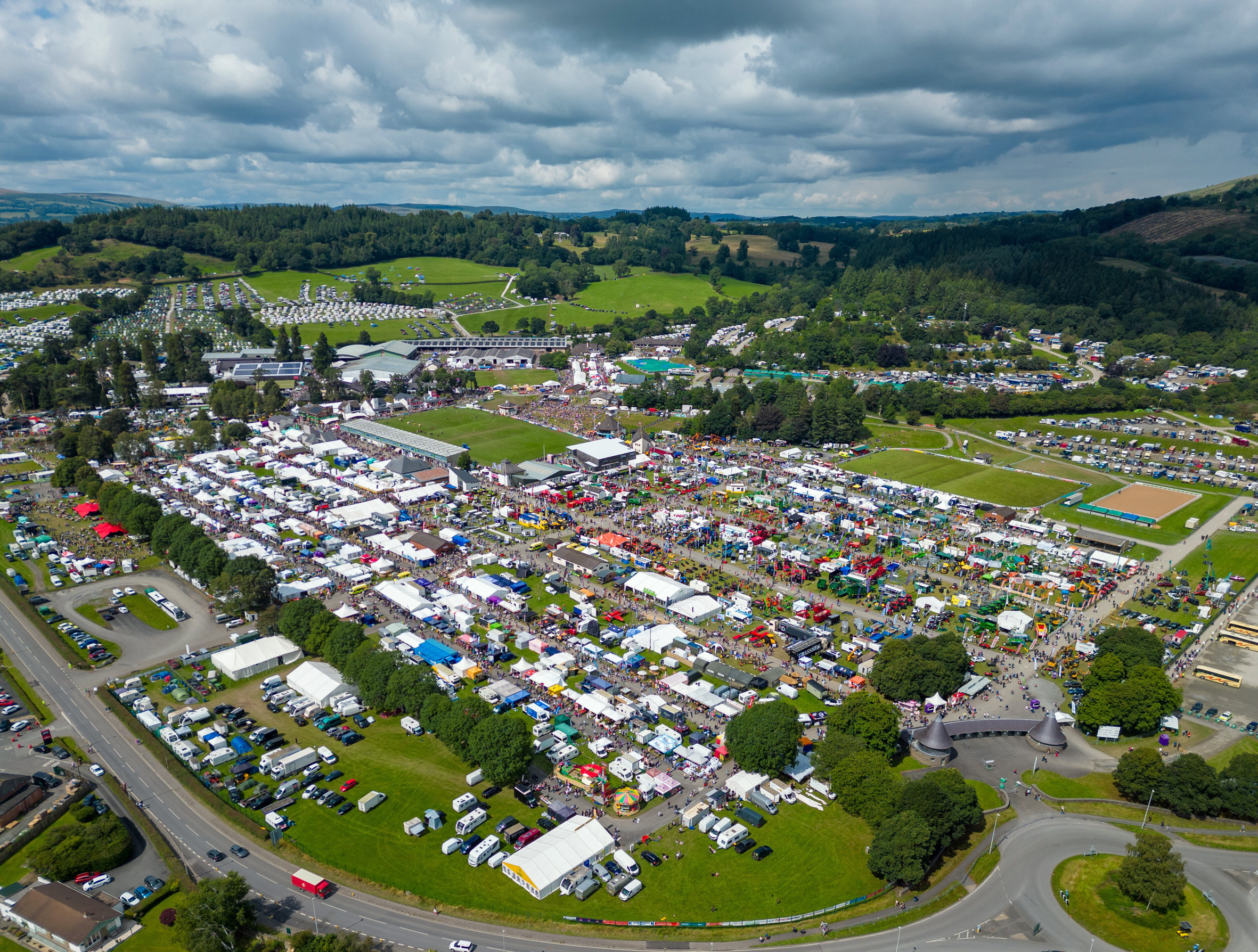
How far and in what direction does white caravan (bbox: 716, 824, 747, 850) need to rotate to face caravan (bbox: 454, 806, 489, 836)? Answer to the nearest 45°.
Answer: approximately 45° to its right

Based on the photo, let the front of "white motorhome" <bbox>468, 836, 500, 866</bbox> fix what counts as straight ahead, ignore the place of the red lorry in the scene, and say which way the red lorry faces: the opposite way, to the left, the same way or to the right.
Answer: to the left

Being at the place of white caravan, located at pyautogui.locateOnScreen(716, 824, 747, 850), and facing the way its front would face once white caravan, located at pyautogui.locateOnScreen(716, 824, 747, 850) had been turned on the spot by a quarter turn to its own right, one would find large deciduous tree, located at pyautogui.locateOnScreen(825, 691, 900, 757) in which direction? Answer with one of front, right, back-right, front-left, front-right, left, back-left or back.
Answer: right

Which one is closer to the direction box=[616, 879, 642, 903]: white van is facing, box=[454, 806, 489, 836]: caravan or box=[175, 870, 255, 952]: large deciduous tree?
the large deciduous tree

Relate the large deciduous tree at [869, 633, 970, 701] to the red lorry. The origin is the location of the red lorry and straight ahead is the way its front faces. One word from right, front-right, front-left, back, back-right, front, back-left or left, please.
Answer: front-left

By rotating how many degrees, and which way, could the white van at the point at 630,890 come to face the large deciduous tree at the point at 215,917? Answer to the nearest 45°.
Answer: approximately 45° to its right

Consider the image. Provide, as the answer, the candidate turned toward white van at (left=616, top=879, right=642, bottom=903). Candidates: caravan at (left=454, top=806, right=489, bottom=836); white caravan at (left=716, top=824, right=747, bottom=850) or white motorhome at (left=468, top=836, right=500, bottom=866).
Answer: white caravan at (left=716, top=824, right=747, bottom=850)

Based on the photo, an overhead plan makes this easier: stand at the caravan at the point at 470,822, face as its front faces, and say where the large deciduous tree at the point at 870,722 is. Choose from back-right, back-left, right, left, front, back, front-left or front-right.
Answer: back-left

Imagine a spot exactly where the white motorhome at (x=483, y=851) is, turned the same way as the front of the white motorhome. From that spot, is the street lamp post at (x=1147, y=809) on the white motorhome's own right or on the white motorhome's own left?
on the white motorhome's own left

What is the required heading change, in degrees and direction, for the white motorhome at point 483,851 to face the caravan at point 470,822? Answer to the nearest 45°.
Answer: approximately 135° to its right

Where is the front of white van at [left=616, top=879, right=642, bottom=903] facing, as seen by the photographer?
facing the viewer and to the left of the viewer

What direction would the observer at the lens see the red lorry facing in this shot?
facing the viewer and to the right of the viewer

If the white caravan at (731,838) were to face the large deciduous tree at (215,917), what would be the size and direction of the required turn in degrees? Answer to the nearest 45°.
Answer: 0° — it already faces it
